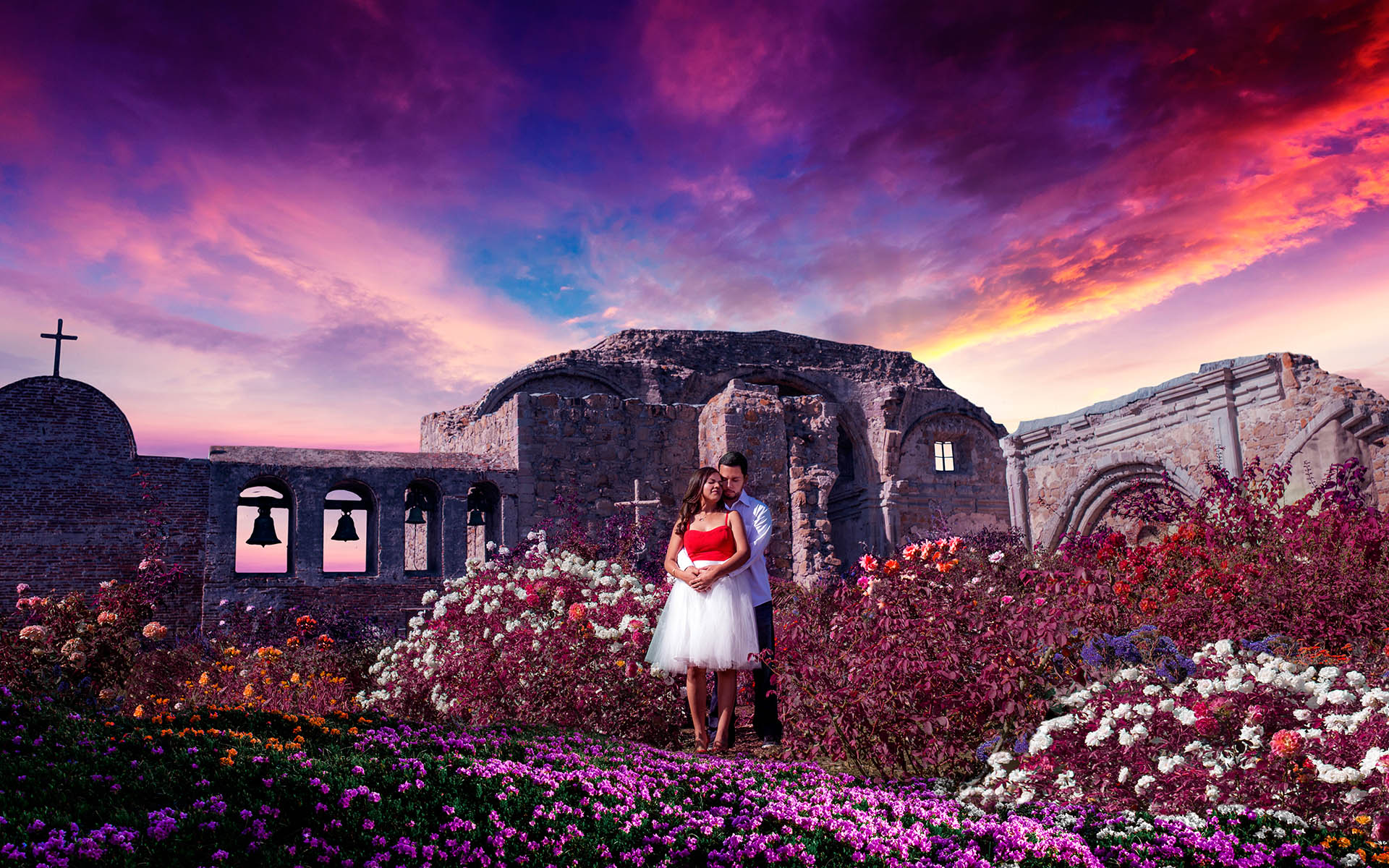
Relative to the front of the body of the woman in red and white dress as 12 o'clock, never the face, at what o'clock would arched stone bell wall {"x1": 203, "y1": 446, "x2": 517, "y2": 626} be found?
The arched stone bell wall is roughly at 5 o'clock from the woman in red and white dress.

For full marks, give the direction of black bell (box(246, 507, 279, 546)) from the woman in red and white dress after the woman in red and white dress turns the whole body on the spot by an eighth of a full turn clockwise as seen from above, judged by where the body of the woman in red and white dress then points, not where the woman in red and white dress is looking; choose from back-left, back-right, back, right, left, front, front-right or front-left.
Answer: right

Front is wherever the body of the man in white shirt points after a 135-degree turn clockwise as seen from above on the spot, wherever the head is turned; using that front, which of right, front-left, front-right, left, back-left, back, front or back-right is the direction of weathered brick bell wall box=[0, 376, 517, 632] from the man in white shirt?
front-left

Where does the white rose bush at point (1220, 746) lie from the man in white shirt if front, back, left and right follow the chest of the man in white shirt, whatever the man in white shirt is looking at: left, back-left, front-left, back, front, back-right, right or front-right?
left

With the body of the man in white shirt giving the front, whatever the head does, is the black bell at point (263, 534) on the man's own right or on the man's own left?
on the man's own right

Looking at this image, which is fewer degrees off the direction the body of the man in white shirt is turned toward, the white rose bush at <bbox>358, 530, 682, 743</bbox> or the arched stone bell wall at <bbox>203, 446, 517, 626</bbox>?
the white rose bush

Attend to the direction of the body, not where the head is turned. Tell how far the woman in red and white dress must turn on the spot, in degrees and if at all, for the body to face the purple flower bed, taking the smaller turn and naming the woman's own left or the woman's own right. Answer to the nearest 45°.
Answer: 0° — they already face it

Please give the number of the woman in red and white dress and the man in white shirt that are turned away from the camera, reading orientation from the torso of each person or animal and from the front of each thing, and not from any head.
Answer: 0

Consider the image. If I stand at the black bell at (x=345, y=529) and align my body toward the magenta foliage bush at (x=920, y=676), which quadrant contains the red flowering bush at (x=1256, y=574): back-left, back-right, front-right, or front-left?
front-left

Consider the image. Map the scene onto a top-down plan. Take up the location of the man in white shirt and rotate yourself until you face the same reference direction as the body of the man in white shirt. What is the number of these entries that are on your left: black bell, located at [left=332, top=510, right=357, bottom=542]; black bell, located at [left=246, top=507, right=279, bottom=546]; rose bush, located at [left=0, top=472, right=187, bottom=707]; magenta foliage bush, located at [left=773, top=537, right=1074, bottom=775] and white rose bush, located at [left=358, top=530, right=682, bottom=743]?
1

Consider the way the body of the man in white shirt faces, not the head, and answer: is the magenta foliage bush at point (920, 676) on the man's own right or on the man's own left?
on the man's own left

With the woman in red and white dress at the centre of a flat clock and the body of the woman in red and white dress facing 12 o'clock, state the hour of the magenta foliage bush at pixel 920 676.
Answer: The magenta foliage bush is roughly at 10 o'clock from the woman in red and white dress.

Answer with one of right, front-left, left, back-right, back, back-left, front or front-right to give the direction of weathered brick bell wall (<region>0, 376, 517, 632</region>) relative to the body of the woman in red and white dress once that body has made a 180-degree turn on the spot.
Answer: front-left

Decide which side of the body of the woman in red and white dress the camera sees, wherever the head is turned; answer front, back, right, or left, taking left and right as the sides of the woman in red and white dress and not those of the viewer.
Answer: front

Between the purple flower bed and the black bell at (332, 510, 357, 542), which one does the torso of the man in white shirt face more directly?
the purple flower bed

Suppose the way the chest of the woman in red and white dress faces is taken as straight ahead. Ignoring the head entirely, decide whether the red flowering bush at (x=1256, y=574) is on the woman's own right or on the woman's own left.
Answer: on the woman's own left

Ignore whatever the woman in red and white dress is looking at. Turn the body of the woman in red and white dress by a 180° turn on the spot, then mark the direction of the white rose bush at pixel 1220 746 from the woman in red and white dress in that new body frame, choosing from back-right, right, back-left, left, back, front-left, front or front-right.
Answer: back-right

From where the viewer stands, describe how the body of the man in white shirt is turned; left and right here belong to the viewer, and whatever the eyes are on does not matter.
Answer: facing the viewer and to the left of the viewer
